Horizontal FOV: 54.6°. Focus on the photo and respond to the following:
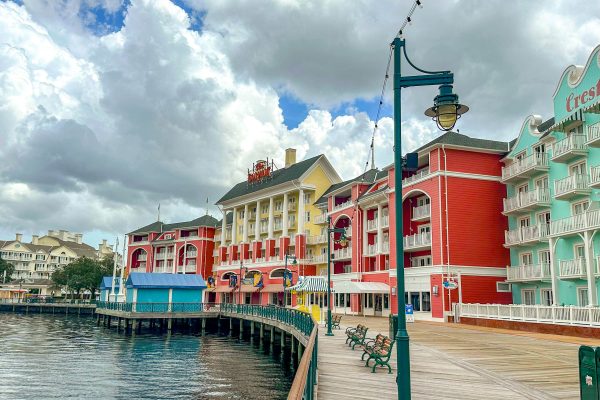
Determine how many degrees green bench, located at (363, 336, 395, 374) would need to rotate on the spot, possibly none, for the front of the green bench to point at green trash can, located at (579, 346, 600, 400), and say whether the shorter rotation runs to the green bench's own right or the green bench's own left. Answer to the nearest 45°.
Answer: approximately 90° to the green bench's own left

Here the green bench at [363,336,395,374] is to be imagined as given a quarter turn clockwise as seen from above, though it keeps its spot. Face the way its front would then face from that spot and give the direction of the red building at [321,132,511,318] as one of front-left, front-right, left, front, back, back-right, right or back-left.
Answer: front-right

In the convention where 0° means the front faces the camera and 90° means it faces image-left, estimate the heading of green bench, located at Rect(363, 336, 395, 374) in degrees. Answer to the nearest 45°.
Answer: approximately 45°

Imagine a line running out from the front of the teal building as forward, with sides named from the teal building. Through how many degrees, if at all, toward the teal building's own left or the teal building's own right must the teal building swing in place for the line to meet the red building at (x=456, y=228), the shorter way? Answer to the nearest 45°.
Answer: approximately 90° to the teal building's own right

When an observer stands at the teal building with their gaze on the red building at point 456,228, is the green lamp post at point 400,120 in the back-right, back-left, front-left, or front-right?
back-left

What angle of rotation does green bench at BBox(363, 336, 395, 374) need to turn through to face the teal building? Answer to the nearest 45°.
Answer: approximately 180°
